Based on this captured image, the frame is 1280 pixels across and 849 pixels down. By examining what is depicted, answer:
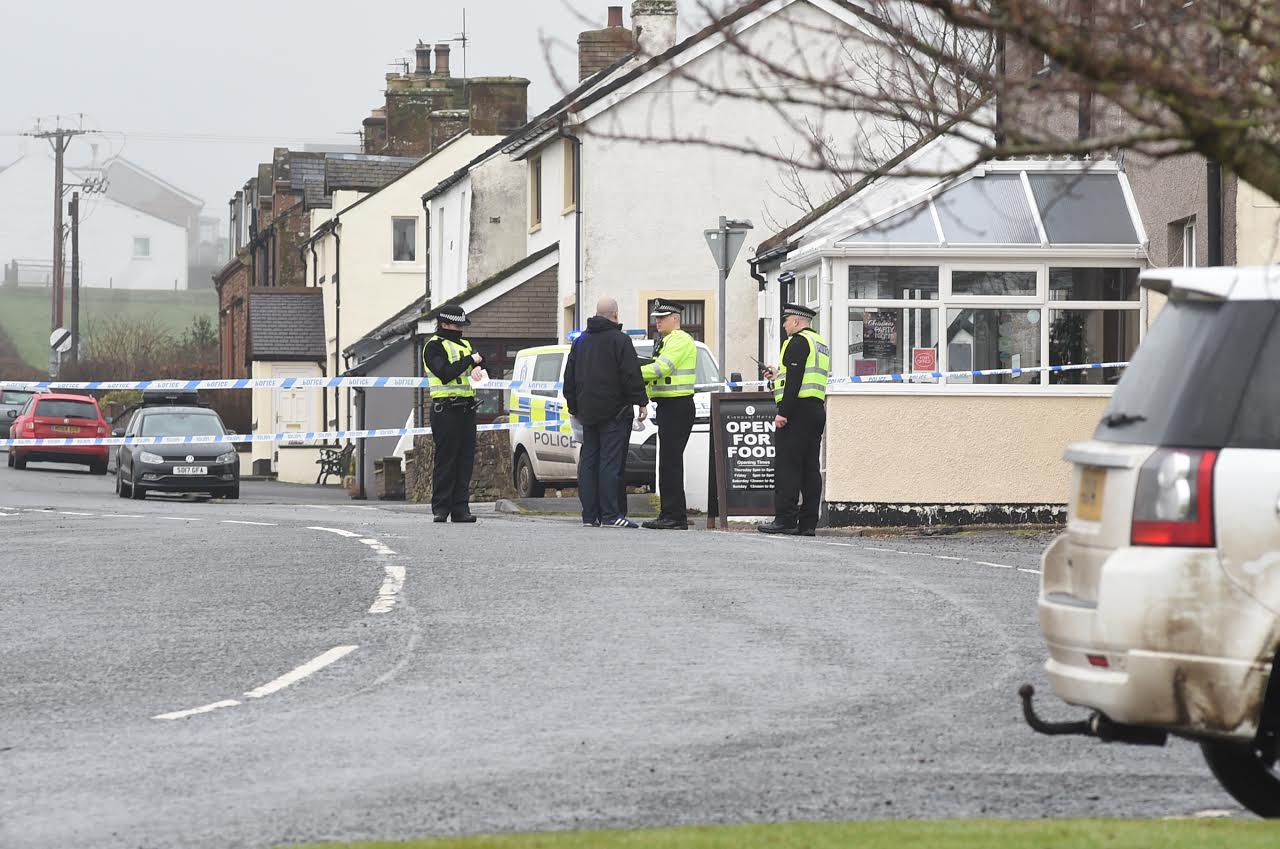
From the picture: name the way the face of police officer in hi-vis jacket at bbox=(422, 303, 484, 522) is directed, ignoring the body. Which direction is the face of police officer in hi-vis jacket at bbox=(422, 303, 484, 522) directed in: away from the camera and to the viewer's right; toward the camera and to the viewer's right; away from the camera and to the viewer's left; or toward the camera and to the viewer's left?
toward the camera and to the viewer's right

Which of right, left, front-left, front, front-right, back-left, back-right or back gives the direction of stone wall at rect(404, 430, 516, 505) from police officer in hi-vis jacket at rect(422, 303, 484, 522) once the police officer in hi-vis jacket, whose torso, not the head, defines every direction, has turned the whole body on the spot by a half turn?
front-right

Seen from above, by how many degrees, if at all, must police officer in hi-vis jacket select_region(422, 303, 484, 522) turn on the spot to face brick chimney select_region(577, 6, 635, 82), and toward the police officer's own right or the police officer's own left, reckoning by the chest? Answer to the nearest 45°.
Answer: approximately 135° to the police officer's own left

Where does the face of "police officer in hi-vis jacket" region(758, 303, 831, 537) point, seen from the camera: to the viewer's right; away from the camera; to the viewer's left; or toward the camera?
to the viewer's left

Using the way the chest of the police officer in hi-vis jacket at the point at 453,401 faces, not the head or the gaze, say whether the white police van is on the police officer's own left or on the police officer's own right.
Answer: on the police officer's own left

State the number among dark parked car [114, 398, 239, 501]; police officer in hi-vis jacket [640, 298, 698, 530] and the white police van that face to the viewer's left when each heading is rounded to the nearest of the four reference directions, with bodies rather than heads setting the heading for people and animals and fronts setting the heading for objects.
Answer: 1

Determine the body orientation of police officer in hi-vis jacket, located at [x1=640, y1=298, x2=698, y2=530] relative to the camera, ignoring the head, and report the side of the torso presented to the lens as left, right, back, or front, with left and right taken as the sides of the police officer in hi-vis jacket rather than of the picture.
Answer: left

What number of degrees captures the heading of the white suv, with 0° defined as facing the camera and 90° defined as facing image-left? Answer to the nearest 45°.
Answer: approximately 225°
